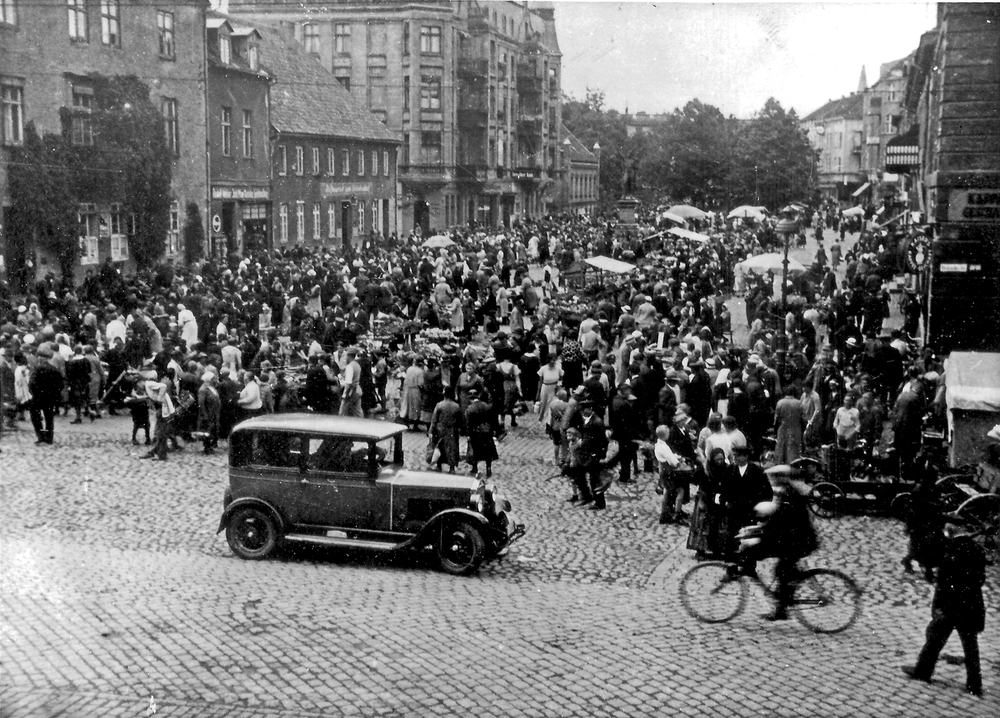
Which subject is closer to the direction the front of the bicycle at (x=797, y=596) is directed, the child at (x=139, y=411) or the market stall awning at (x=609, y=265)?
the child

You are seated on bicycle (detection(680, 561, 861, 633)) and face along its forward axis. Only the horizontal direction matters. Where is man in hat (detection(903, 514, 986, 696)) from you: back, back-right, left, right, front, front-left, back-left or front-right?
back-left

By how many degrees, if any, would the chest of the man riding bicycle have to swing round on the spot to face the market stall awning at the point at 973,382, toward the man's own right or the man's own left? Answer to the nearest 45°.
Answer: approximately 135° to the man's own right

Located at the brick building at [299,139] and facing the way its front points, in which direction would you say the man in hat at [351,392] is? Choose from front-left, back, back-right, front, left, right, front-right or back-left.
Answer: front-right

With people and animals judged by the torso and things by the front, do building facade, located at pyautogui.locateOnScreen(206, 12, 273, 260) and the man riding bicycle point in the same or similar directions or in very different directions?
very different directions

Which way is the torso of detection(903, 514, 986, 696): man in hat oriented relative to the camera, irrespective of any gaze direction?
to the viewer's left

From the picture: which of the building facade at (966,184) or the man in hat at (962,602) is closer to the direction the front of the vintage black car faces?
the man in hat

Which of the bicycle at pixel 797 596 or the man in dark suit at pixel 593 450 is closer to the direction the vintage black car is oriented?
the bicycle

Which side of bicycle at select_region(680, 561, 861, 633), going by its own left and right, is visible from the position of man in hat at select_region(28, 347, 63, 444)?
front

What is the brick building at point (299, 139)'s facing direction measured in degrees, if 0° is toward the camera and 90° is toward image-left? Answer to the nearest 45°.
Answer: approximately 315°

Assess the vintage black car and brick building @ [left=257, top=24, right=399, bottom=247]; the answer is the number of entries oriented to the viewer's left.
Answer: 0
